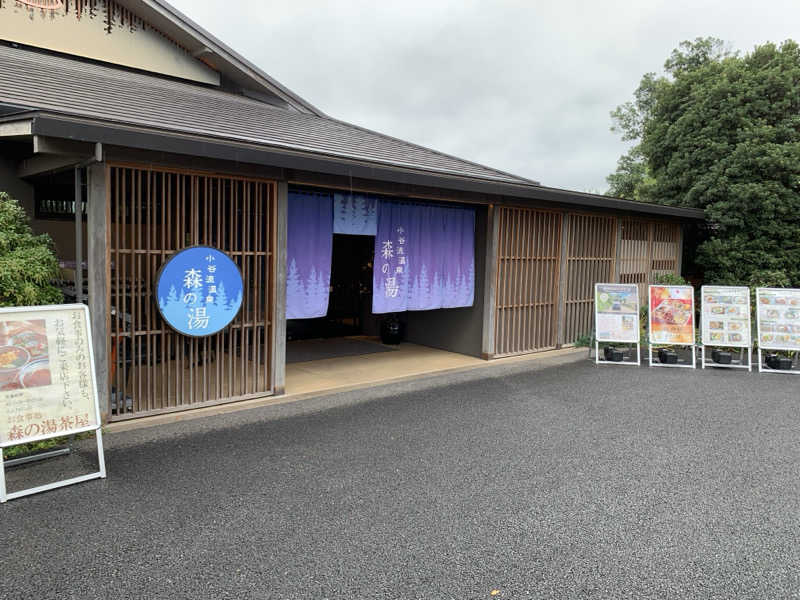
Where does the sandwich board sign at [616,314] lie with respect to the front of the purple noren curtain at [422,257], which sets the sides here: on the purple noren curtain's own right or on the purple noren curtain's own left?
on the purple noren curtain's own left

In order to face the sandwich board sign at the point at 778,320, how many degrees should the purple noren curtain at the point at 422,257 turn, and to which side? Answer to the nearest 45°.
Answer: approximately 45° to its left

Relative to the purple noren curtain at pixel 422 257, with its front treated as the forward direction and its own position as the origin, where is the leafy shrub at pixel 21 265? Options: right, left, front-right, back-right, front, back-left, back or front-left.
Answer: right

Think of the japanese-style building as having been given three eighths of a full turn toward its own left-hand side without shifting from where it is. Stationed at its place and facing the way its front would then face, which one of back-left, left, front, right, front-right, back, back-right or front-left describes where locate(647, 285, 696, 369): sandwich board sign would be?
right

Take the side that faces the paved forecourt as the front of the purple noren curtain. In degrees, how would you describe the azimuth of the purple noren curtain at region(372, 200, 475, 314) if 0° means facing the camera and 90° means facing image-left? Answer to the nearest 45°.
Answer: approximately 315°

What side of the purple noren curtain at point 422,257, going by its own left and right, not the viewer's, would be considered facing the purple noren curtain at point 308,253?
right

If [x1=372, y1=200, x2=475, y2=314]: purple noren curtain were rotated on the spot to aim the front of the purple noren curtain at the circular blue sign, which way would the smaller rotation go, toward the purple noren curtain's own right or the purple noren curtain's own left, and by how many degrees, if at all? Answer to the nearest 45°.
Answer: approximately 90° to the purple noren curtain's own right

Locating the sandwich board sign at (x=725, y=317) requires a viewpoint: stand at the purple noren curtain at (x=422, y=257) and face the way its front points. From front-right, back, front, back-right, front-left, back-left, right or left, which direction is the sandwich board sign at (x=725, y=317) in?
front-left

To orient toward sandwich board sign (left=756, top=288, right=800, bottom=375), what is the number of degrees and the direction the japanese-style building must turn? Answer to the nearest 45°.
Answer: approximately 45° to its left

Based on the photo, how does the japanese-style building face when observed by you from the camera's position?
facing the viewer and to the right of the viewer

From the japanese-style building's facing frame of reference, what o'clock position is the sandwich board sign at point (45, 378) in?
The sandwich board sign is roughly at 2 o'clock from the japanese-style building.

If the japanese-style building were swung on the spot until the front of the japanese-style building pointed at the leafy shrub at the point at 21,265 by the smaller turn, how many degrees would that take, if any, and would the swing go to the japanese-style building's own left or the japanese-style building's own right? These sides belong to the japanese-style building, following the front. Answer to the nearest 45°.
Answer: approximately 90° to the japanese-style building's own right
